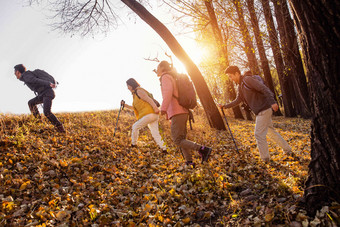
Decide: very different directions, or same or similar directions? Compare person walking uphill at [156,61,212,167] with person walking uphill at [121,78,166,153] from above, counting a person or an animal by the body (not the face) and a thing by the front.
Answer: same or similar directions

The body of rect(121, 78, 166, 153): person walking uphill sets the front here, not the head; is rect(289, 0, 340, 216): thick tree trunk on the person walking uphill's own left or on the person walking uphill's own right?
on the person walking uphill's own left

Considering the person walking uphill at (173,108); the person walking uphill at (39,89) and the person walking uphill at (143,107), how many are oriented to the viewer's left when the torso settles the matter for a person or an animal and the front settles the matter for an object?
3

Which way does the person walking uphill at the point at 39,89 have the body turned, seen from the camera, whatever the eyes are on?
to the viewer's left

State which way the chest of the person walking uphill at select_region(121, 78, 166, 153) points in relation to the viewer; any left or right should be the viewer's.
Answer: facing to the left of the viewer

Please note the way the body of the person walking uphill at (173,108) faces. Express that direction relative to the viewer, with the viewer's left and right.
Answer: facing to the left of the viewer

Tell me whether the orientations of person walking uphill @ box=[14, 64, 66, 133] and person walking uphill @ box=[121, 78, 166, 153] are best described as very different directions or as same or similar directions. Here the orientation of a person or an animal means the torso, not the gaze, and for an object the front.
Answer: same or similar directions

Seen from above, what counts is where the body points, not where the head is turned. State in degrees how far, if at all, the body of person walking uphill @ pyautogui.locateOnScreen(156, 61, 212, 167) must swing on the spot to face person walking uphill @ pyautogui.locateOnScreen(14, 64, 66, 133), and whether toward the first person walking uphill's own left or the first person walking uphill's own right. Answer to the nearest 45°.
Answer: approximately 45° to the first person walking uphill's own right

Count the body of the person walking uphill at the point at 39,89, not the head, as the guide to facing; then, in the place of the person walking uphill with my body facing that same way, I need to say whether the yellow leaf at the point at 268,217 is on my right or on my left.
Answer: on my left

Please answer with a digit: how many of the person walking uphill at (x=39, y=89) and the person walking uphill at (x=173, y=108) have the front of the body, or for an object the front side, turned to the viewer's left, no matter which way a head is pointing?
2

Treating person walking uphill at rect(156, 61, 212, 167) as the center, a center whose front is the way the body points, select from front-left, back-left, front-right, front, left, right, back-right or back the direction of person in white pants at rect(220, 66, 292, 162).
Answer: back
